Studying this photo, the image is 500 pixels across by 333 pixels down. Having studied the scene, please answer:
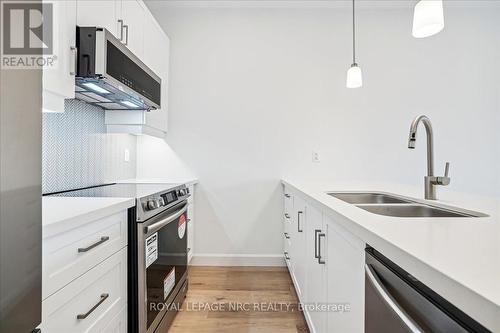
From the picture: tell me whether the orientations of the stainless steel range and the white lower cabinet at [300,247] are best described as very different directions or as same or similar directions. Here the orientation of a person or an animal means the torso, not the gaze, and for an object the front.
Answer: very different directions

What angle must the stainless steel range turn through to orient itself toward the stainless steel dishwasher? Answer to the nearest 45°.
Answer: approximately 45° to its right

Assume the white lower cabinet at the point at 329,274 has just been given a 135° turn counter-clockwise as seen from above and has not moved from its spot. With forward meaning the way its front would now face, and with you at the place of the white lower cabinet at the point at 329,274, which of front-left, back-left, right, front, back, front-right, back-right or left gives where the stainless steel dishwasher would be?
front-right

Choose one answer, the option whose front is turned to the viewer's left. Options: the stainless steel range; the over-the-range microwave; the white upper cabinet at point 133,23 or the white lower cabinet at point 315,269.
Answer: the white lower cabinet

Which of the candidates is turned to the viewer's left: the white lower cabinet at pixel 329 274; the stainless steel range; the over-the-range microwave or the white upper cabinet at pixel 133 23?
the white lower cabinet

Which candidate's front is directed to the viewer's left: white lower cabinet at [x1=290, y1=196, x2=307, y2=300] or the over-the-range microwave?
the white lower cabinet

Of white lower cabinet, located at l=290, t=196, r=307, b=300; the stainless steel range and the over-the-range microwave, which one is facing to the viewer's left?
the white lower cabinet

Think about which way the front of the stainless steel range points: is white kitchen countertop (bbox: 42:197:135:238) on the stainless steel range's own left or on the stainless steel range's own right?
on the stainless steel range's own right

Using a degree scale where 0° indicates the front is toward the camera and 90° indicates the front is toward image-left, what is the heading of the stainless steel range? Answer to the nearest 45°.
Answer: approximately 315°

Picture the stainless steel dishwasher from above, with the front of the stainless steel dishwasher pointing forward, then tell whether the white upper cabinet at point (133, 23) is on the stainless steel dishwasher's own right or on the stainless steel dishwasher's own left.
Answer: on the stainless steel dishwasher's own right

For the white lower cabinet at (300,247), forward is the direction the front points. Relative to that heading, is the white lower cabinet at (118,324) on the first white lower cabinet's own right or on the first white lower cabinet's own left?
on the first white lower cabinet's own left

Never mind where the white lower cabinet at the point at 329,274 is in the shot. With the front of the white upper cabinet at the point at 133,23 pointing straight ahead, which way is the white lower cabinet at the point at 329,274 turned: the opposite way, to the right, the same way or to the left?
the opposite way
